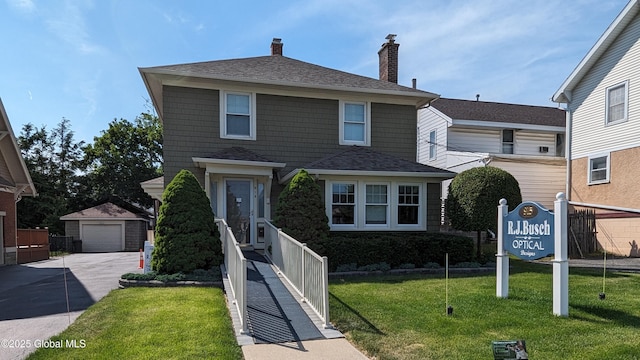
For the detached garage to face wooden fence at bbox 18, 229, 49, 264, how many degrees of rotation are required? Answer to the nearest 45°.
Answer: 0° — it already faces it

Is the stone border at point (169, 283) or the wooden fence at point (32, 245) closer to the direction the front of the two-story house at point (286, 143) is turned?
the stone border

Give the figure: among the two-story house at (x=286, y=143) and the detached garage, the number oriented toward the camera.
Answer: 2

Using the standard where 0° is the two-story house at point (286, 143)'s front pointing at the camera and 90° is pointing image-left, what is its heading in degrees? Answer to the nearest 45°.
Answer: approximately 0°

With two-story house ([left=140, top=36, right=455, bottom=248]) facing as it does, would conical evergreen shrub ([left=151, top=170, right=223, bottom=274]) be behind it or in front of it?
in front

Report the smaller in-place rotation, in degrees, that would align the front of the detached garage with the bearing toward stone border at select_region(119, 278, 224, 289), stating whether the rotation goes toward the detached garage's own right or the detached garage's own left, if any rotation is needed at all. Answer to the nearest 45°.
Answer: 0° — it already faces it

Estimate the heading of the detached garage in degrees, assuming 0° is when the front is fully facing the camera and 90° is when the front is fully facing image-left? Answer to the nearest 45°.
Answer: approximately 0°

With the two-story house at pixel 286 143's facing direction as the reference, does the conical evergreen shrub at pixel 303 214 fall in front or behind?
in front
